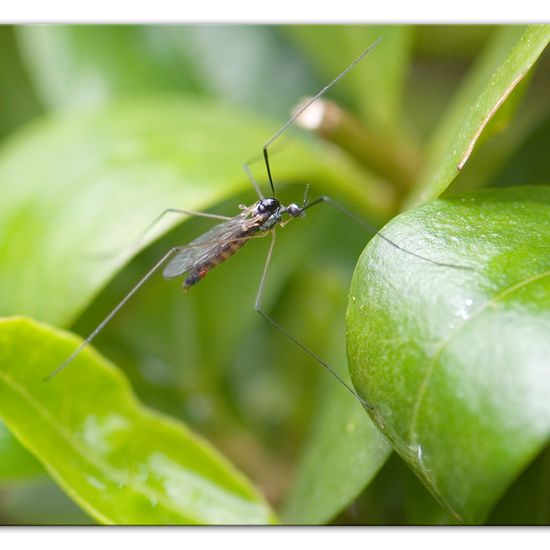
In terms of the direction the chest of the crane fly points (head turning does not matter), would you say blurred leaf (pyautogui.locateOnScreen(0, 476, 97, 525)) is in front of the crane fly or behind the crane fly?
behind

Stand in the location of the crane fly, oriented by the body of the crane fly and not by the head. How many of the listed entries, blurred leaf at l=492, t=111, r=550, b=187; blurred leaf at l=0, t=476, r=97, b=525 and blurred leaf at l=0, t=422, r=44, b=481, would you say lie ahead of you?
1

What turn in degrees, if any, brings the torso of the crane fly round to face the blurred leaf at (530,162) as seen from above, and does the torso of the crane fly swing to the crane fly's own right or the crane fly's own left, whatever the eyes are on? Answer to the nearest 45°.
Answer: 0° — it already faces it

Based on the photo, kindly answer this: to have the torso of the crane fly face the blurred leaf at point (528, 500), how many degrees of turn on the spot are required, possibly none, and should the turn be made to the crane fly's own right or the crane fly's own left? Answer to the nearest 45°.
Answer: approximately 90° to the crane fly's own right

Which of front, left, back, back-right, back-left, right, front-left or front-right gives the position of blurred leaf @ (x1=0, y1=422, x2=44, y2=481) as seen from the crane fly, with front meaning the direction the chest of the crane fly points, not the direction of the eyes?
back-right

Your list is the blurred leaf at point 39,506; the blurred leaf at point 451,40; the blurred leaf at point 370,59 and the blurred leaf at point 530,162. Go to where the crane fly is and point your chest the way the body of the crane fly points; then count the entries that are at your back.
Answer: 1

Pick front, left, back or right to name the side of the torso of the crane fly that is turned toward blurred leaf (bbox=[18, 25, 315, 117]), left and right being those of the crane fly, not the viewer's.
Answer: left

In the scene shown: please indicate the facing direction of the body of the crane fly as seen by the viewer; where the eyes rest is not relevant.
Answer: to the viewer's right
